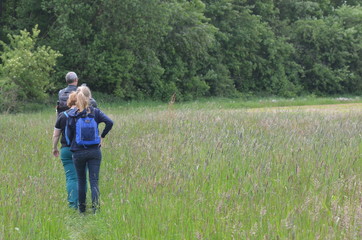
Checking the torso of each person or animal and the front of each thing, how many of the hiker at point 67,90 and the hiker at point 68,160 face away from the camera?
2

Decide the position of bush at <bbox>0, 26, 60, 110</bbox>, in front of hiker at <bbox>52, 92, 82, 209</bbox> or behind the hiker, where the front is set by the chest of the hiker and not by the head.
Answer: in front

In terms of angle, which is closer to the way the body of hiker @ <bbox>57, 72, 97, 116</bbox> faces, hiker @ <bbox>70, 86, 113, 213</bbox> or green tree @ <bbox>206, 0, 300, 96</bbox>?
the green tree

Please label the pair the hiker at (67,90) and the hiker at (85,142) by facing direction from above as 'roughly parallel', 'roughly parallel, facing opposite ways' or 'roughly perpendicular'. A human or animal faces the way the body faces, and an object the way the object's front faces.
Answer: roughly parallel

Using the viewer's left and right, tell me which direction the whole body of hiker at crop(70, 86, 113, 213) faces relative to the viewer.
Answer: facing away from the viewer

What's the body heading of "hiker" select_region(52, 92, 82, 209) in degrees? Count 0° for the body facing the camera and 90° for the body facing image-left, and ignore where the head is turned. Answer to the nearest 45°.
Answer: approximately 180°

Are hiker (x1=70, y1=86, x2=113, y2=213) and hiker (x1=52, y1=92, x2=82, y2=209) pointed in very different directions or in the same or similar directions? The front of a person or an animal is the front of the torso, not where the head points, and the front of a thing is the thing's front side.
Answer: same or similar directions

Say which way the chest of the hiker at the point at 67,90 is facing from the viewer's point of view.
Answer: away from the camera

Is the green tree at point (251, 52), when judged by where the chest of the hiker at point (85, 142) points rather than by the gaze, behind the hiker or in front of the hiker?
in front

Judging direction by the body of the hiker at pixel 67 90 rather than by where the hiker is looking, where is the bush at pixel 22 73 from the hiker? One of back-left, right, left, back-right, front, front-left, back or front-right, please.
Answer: front
